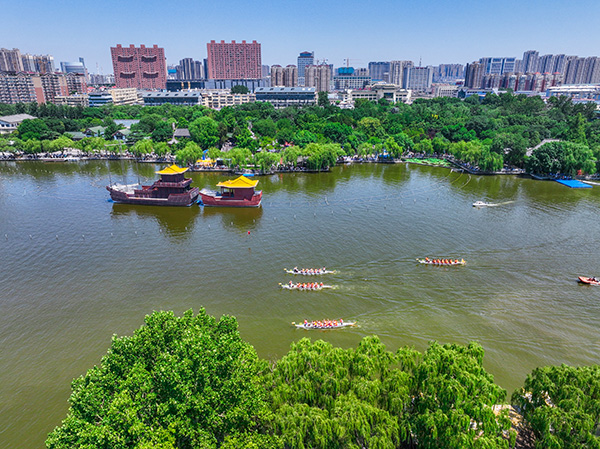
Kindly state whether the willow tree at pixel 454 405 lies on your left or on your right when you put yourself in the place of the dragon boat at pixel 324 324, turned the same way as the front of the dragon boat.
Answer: on your left

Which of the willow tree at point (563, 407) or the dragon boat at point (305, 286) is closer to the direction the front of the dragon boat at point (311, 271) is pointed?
the dragon boat

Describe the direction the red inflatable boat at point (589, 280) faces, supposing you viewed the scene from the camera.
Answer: facing to the left of the viewer

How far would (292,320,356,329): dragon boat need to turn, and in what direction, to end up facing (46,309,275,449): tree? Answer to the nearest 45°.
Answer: approximately 45° to its left

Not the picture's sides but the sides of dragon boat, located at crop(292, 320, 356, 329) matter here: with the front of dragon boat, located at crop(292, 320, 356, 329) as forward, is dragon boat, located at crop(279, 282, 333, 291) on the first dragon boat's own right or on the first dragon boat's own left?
on the first dragon boat's own right

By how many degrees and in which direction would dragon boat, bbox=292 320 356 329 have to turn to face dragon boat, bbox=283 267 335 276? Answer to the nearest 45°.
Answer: approximately 90° to its right

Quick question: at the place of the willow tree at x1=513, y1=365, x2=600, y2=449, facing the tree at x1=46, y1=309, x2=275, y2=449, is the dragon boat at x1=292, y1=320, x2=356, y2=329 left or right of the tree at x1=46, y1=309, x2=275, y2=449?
right

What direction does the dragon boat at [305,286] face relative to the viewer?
to the viewer's left

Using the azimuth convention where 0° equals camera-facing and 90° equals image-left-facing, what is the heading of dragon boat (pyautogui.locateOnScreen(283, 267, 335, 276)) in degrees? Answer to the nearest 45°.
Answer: approximately 90°

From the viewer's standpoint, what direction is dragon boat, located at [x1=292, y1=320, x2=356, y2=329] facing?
to the viewer's left

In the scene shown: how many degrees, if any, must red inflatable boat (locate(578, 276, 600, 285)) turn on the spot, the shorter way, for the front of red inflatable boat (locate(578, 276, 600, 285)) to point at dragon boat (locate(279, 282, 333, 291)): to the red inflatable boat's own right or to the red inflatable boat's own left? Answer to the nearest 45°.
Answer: approximately 45° to the red inflatable boat's own left

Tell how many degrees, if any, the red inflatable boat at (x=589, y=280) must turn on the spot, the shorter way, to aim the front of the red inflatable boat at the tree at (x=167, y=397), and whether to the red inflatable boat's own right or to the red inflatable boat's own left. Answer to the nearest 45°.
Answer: approximately 90° to the red inflatable boat's own left

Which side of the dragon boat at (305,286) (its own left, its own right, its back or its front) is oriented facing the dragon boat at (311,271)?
right
